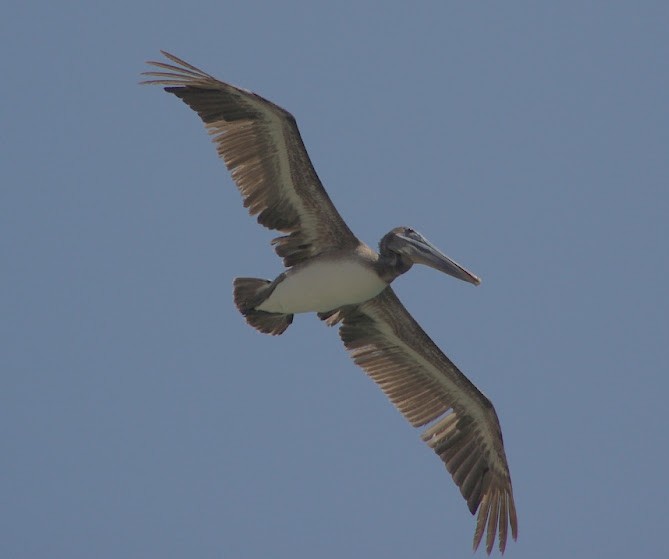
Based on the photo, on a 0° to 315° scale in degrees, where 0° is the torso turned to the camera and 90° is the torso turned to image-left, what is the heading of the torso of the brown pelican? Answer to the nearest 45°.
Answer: approximately 270°
